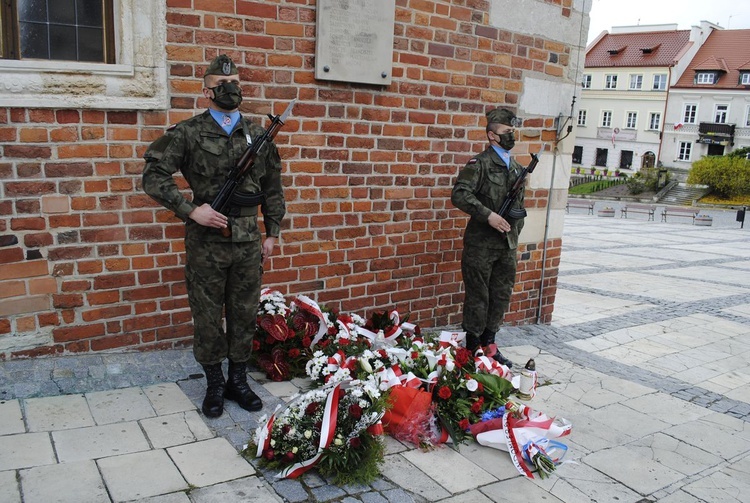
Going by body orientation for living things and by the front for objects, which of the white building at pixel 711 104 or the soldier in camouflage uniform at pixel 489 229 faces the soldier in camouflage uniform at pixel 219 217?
the white building

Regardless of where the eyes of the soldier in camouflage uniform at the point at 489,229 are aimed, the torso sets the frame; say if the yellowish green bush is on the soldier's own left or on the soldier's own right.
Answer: on the soldier's own left

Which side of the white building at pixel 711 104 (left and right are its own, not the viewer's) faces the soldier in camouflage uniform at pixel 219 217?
front

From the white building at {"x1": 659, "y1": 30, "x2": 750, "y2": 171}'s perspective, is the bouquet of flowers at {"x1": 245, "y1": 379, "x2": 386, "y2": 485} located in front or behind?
in front

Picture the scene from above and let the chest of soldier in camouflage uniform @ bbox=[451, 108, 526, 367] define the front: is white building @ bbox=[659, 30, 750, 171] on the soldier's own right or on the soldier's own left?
on the soldier's own left

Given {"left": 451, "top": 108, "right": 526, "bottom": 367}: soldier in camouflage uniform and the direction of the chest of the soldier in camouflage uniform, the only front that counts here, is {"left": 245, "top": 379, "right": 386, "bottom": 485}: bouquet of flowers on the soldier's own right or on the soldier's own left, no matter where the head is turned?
on the soldier's own right

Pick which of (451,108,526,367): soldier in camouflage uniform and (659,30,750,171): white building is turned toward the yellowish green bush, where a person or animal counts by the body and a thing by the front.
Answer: the white building

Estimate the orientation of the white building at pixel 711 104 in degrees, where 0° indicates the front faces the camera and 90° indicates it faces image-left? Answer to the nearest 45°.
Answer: approximately 0°

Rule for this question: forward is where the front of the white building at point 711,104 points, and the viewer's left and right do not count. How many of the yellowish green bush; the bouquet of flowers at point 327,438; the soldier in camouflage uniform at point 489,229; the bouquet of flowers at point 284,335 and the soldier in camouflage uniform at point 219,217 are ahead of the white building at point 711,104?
5

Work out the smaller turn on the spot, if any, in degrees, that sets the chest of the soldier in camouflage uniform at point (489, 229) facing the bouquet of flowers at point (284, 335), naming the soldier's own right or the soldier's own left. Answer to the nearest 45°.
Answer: approximately 90° to the soldier's own right

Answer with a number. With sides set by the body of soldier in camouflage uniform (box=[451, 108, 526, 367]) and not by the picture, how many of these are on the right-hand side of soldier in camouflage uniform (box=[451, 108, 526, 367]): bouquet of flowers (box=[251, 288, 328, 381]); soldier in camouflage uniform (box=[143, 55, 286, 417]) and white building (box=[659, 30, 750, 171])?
2

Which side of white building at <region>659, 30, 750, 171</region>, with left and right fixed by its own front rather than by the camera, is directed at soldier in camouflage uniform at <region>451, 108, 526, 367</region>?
front

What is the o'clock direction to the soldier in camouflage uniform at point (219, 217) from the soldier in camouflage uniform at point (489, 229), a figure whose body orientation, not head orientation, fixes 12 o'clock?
the soldier in camouflage uniform at point (219, 217) is roughly at 3 o'clock from the soldier in camouflage uniform at point (489, 229).

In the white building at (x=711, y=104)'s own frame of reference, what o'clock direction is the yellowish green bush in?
The yellowish green bush is roughly at 12 o'clock from the white building.

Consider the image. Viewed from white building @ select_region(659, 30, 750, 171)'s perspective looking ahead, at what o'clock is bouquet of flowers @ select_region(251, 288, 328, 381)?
The bouquet of flowers is roughly at 12 o'clock from the white building.

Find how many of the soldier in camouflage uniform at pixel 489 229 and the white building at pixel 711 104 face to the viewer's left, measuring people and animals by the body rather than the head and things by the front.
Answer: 0
